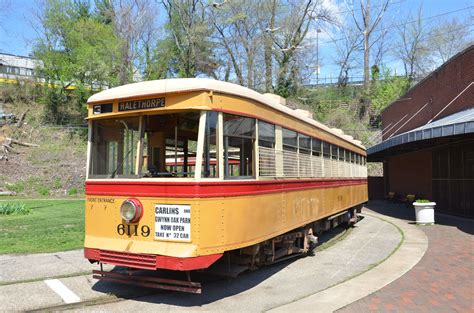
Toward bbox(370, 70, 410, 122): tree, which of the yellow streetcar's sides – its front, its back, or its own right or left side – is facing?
back

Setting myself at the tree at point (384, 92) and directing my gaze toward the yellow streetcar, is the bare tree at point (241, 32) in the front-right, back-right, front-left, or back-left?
front-right

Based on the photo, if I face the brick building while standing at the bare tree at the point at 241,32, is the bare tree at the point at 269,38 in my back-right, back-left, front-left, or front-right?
front-left

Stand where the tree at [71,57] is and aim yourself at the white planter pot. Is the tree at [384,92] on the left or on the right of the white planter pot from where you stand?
left

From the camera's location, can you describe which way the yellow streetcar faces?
facing the viewer and to the left of the viewer

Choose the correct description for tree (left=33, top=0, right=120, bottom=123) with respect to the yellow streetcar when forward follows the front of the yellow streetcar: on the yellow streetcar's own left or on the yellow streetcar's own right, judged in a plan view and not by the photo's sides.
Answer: on the yellow streetcar's own right

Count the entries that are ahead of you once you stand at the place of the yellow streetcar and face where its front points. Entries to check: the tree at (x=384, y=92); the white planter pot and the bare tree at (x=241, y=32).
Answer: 0

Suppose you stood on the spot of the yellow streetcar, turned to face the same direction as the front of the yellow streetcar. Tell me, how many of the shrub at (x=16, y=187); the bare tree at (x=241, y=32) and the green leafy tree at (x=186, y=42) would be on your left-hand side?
0

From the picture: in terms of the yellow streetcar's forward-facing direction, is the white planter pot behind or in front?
behind

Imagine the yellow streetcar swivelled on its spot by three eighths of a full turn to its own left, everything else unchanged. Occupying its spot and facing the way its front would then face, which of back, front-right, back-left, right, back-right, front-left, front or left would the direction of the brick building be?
front-left

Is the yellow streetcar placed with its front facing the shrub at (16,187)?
no

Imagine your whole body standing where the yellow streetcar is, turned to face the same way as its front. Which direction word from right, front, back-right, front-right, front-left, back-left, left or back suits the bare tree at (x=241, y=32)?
back-right

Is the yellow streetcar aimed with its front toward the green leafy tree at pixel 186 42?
no

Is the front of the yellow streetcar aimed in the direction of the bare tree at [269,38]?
no
